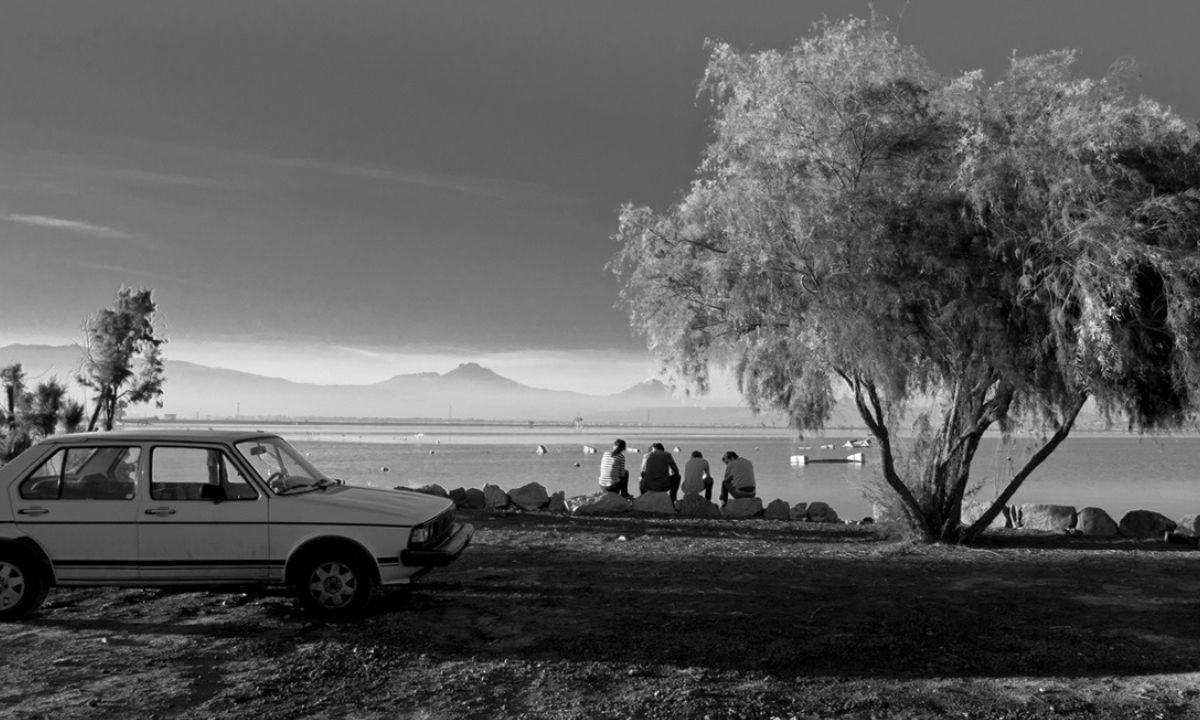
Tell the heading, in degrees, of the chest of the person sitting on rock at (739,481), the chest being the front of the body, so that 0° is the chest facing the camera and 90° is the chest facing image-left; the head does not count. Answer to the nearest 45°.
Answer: approximately 135°

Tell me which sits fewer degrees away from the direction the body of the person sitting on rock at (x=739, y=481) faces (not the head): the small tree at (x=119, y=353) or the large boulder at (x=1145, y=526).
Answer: the small tree

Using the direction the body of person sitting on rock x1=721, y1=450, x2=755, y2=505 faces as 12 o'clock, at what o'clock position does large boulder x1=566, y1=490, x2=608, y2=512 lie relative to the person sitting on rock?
The large boulder is roughly at 10 o'clock from the person sitting on rock.

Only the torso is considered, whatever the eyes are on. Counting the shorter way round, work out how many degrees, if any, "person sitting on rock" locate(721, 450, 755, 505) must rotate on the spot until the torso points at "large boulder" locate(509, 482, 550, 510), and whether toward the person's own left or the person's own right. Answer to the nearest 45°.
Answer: approximately 45° to the person's own left

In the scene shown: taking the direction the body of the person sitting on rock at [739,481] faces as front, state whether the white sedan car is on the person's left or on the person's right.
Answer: on the person's left

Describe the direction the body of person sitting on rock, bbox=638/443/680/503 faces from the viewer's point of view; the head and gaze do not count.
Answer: away from the camera

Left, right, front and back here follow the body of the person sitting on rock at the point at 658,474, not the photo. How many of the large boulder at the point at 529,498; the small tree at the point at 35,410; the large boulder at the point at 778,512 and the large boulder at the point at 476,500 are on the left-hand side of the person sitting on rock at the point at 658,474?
3

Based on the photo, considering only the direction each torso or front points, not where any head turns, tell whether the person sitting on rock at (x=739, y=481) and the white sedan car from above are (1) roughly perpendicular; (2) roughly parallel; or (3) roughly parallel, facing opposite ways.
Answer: roughly perpendicular

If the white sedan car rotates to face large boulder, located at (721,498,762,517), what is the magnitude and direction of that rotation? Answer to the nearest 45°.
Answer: approximately 45° to its left

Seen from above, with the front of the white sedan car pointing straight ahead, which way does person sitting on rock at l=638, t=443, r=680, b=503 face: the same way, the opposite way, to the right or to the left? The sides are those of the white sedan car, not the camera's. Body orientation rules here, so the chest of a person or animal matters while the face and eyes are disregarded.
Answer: to the left

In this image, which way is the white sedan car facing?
to the viewer's right
